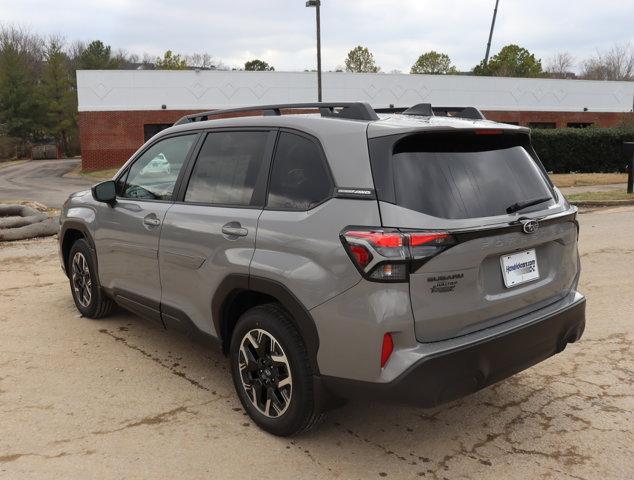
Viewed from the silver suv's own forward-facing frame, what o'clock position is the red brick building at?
The red brick building is roughly at 1 o'clock from the silver suv.

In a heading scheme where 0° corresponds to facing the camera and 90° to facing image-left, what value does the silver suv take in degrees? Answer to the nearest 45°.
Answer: approximately 135°

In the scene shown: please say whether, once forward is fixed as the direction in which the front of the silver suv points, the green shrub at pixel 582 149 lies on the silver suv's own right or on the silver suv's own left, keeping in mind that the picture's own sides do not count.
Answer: on the silver suv's own right
